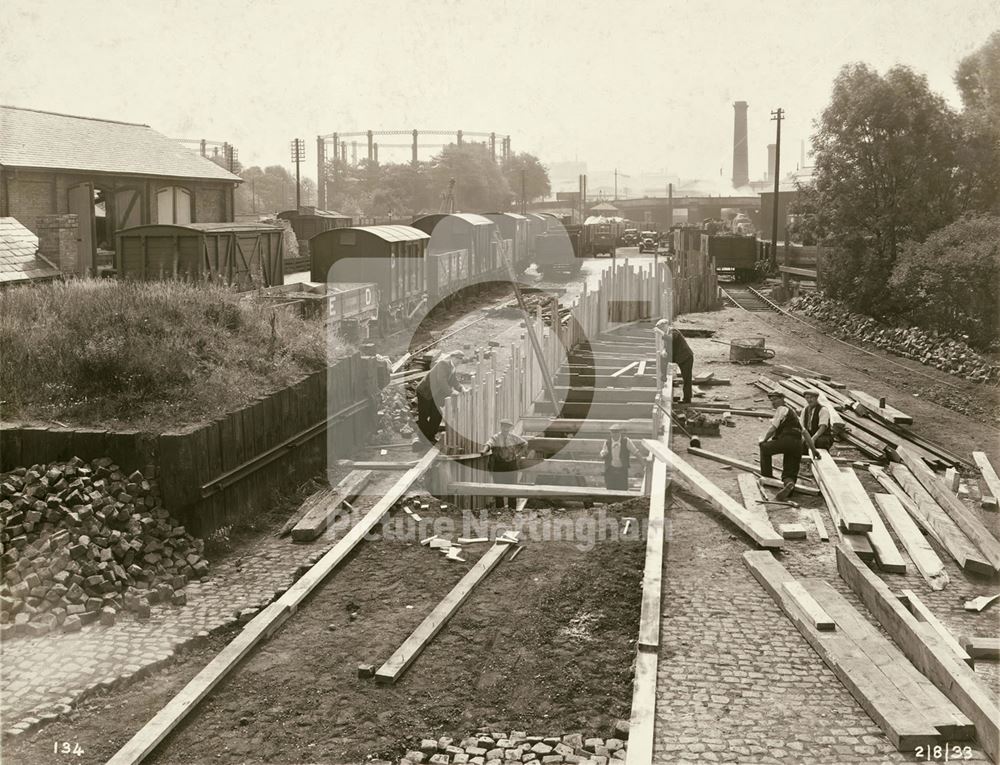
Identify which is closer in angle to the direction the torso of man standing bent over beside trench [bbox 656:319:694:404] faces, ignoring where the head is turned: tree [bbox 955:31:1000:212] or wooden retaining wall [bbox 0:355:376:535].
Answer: the wooden retaining wall

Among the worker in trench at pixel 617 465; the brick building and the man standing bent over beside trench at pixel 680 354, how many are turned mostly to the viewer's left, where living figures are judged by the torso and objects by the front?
1

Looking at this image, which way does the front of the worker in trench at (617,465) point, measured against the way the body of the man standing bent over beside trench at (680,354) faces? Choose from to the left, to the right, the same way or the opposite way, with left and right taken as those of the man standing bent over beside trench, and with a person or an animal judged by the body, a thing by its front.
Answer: to the left

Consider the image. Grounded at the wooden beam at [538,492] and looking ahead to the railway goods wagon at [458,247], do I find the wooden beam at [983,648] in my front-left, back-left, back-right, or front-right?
back-right

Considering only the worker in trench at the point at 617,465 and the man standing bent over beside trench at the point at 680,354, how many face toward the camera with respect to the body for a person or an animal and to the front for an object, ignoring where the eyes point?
1

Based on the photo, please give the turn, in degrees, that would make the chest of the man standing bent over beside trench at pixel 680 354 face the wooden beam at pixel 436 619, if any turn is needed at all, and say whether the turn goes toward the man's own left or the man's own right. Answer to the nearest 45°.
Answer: approximately 90° to the man's own left

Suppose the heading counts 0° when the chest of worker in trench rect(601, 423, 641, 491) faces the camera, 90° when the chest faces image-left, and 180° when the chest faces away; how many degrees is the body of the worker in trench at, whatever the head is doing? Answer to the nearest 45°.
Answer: approximately 0°

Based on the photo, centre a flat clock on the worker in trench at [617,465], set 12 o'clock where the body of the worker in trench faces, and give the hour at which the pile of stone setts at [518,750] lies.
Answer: The pile of stone setts is roughly at 12 o'clock from the worker in trench.

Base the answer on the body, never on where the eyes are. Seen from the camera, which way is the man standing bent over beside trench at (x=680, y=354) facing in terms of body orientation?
to the viewer's left

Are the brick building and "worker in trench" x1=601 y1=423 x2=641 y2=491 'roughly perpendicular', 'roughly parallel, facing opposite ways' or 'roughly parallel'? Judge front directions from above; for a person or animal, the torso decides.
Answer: roughly perpendicular

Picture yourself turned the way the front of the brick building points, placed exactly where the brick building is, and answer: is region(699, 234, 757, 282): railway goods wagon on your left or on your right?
on your left

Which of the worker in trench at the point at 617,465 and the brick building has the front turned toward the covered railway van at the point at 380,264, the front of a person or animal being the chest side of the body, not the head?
the brick building
